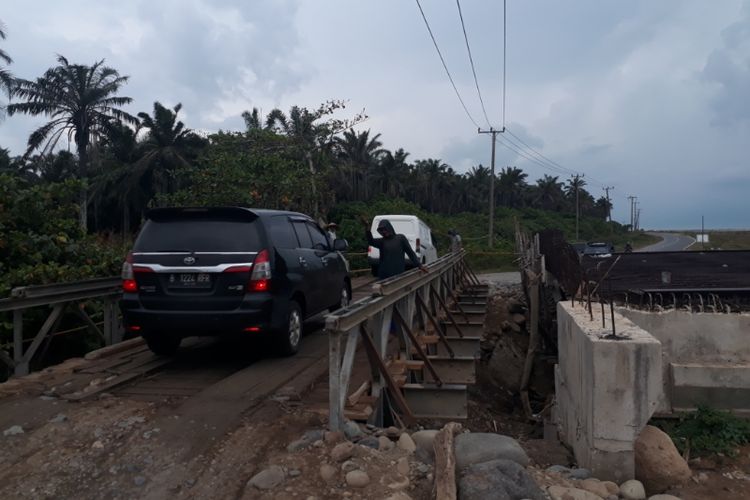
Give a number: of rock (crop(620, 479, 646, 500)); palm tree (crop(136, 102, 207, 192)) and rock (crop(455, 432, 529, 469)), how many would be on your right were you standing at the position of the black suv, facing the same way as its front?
2

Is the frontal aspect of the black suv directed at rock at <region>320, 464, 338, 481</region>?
no

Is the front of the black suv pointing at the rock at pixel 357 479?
no

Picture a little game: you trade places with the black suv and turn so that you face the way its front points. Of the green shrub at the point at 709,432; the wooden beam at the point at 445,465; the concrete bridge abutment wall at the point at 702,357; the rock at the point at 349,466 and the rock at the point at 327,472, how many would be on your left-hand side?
0

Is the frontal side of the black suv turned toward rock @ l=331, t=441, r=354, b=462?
no

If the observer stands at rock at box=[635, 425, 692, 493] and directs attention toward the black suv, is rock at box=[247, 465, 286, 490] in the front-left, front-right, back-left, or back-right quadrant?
front-left
